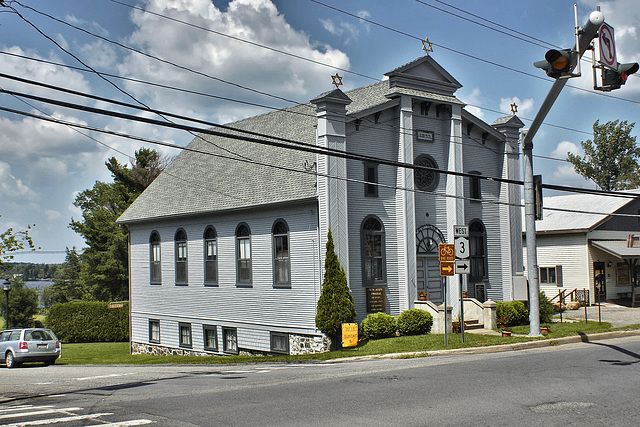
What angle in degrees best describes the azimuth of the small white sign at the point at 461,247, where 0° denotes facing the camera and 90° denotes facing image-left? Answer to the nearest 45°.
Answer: approximately 0°

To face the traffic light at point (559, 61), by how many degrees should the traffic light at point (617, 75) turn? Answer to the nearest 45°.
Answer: approximately 135° to its right

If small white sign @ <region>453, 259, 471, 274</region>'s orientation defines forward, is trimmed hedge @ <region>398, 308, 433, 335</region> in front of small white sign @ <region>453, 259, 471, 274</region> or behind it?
behind
